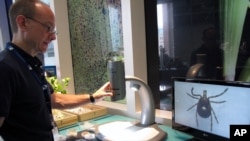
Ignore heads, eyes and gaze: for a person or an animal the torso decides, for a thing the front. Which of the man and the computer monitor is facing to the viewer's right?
the man

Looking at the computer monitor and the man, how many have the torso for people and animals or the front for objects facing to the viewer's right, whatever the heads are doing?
1

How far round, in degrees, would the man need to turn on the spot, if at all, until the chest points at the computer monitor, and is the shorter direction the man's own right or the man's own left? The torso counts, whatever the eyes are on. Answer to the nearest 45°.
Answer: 0° — they already face it

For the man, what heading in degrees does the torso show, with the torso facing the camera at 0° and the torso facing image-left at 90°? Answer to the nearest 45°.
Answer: approximately 270°

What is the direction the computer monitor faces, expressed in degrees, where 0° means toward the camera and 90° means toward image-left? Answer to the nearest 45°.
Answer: approximately 45°
